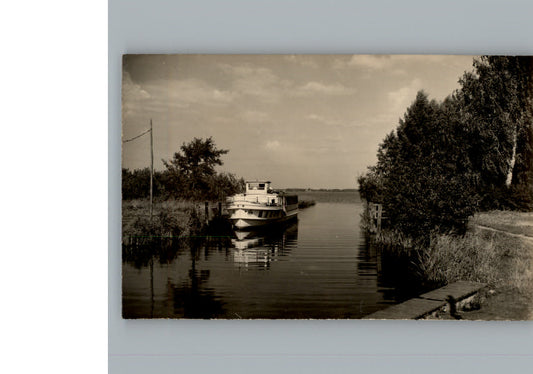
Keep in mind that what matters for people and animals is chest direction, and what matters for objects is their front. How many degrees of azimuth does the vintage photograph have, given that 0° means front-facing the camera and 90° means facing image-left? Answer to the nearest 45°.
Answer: approximately 0°
